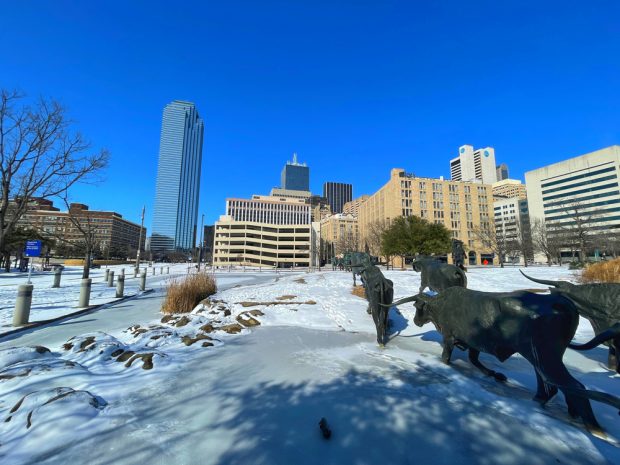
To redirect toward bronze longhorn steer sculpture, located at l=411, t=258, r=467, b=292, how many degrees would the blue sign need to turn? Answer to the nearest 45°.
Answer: approximately 45° to its left

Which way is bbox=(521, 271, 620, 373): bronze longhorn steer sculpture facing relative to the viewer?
to the viewer's left

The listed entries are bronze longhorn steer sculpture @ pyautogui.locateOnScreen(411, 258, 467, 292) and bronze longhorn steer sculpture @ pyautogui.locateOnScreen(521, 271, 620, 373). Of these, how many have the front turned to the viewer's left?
2

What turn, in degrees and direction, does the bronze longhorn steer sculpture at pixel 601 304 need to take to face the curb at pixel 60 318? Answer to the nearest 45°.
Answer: approximately 45° to its left

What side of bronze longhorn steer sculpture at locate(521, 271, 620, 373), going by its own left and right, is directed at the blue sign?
front

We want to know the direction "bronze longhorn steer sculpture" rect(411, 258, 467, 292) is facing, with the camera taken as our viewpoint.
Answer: facing to the left of the viewer

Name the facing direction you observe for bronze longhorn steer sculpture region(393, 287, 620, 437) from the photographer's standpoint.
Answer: facing away from the viewer and to the left of the viewer

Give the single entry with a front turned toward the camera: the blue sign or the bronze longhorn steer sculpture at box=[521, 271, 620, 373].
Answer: the blue sign

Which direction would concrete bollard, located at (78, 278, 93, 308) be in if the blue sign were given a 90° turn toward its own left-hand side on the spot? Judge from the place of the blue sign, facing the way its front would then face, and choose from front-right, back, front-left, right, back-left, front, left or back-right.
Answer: right

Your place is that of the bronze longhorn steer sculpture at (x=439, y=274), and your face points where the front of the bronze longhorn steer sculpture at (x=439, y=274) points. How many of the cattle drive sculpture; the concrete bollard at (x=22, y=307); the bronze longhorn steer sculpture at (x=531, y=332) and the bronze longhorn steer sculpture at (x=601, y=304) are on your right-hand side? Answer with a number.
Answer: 0

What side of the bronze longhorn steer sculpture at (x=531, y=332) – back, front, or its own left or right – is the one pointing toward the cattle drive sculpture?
front

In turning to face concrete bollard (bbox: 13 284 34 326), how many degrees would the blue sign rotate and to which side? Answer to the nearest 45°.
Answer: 0° — it already faces it

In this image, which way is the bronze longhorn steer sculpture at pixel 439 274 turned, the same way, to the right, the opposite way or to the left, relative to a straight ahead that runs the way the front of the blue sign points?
the opposite way

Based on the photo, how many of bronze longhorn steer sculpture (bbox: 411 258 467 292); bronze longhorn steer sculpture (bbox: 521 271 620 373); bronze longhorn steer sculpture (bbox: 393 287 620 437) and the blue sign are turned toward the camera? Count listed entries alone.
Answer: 1

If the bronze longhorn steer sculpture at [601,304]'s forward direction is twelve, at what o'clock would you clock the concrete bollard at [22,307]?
The concrete bollard is roughly at 11 o'clock from the bronze longhorn steer sculpture.

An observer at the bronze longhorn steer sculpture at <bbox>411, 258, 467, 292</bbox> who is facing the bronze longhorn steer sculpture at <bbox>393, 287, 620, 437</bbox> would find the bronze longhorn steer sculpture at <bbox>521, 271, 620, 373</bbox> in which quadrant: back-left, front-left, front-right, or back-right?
front-left

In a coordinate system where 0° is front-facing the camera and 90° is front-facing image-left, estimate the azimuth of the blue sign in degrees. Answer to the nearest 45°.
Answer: approximately 0°

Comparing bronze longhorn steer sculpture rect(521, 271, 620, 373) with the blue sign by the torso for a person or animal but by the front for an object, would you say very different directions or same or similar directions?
very different directions
